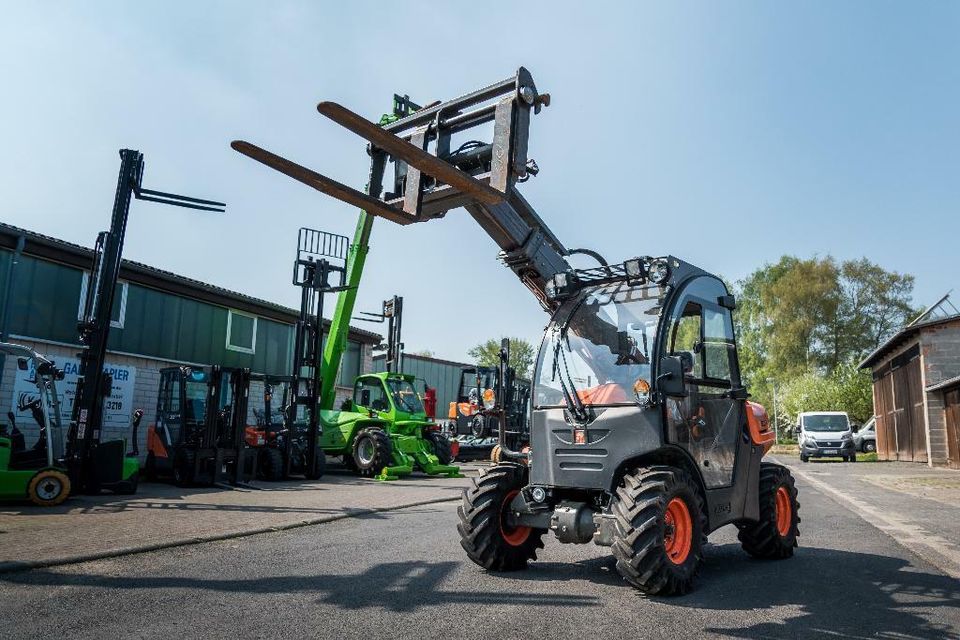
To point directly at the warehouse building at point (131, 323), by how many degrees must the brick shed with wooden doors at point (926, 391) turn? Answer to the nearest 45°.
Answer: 0° — it already faces it

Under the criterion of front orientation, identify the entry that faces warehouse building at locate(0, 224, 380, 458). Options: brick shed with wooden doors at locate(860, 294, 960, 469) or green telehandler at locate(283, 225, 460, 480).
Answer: the brick shed with wooden doors

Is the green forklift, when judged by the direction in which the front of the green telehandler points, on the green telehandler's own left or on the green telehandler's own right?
on the green telehandler's own right

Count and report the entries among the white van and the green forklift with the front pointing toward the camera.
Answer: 1

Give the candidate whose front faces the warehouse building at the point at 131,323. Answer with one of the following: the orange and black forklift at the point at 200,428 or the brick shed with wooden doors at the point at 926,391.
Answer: the brick shed with wooden doors

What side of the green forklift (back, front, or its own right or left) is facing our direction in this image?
right

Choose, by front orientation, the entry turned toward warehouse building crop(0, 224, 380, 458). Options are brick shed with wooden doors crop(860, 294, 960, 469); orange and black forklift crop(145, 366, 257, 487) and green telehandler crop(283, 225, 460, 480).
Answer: the brick shed with wooden doors

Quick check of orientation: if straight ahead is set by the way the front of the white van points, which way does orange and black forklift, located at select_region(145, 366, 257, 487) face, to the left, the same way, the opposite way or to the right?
to the left
